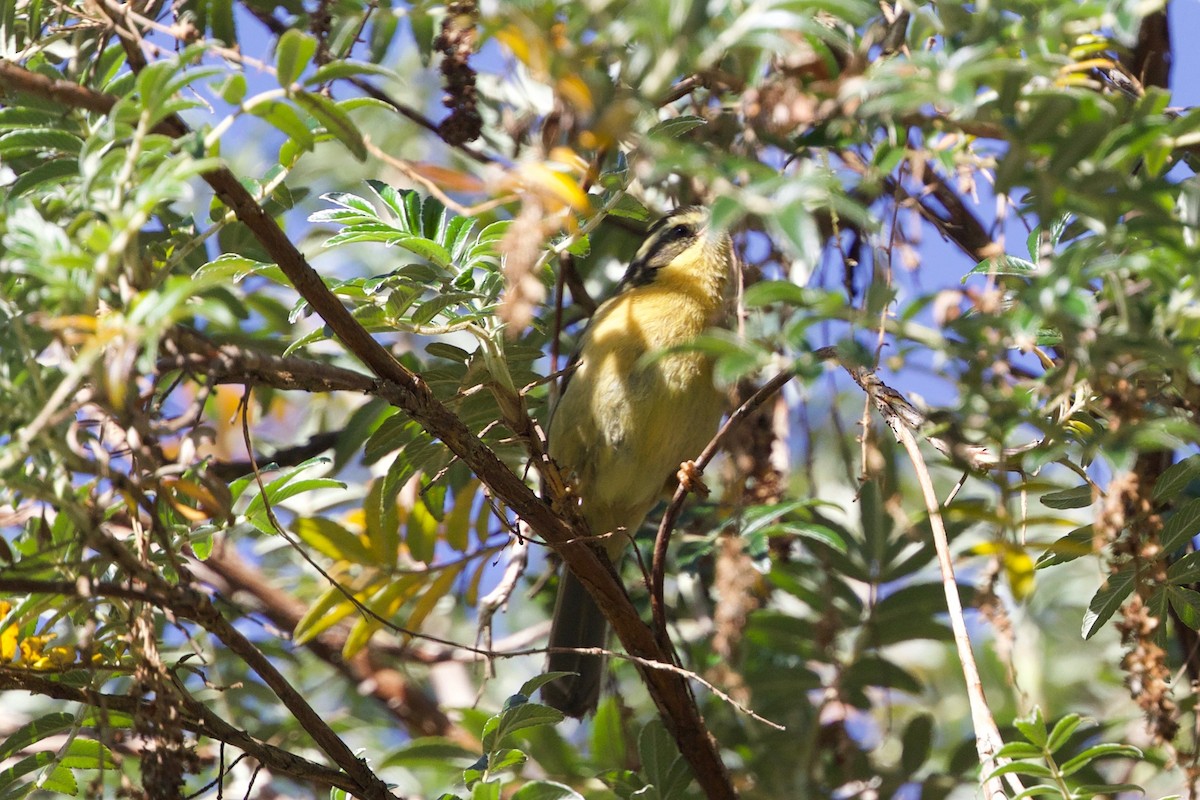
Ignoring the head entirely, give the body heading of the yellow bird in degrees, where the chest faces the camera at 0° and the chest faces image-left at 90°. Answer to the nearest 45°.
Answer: approximately 315°

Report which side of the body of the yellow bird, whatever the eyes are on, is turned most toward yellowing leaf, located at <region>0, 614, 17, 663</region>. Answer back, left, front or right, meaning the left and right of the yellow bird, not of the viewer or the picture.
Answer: right
